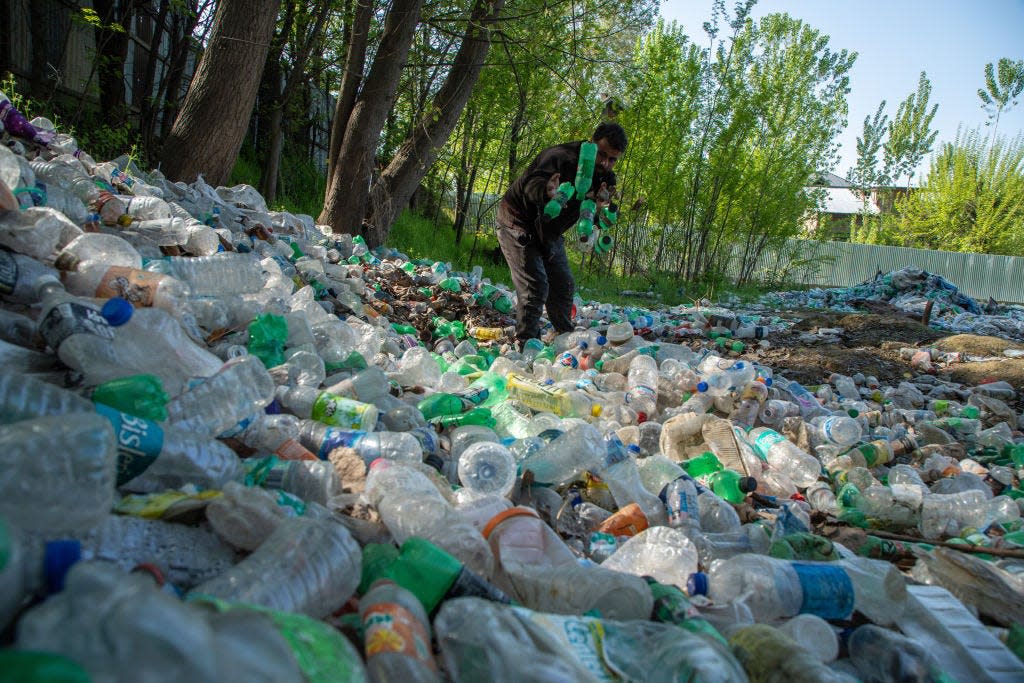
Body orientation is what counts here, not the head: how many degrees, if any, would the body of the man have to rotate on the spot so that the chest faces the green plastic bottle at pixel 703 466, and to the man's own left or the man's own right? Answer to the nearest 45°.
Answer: approximately 45° to the man's own right

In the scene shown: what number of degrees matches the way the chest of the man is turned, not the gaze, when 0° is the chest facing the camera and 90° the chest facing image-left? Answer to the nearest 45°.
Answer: approximately 315°

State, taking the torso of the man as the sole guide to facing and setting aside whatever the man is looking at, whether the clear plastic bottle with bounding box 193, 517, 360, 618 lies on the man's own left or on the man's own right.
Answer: on the man's own right

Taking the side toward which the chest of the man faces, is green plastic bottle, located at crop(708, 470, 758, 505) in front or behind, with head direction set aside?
in front

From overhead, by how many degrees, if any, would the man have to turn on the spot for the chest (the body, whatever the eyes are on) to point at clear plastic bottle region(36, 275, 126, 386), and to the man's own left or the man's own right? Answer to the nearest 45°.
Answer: approximately 45° to the man's own right

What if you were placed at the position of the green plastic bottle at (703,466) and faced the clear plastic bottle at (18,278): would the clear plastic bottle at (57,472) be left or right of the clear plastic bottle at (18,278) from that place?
left

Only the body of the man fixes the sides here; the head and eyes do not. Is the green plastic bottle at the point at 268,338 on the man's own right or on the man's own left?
on the man's own right

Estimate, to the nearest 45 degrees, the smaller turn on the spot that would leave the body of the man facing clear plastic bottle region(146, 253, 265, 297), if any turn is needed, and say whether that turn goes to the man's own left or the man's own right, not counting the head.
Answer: approximately 90° to the man's own right

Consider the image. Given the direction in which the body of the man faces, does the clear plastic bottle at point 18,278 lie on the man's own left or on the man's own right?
on the man's own right

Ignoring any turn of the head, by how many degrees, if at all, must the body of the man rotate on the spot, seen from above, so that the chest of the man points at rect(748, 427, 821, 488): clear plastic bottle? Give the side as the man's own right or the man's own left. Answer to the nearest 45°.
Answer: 0° — they already face it

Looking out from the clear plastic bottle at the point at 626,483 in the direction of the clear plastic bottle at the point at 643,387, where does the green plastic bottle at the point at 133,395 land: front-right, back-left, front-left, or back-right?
back-left

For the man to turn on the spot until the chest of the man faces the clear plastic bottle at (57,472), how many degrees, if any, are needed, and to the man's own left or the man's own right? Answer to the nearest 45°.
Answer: approximately 45° to the man's own right

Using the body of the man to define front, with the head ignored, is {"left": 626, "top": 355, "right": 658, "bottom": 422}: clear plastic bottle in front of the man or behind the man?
in front

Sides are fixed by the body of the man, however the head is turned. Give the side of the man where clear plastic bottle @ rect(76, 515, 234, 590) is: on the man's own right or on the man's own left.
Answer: on the man's own right
